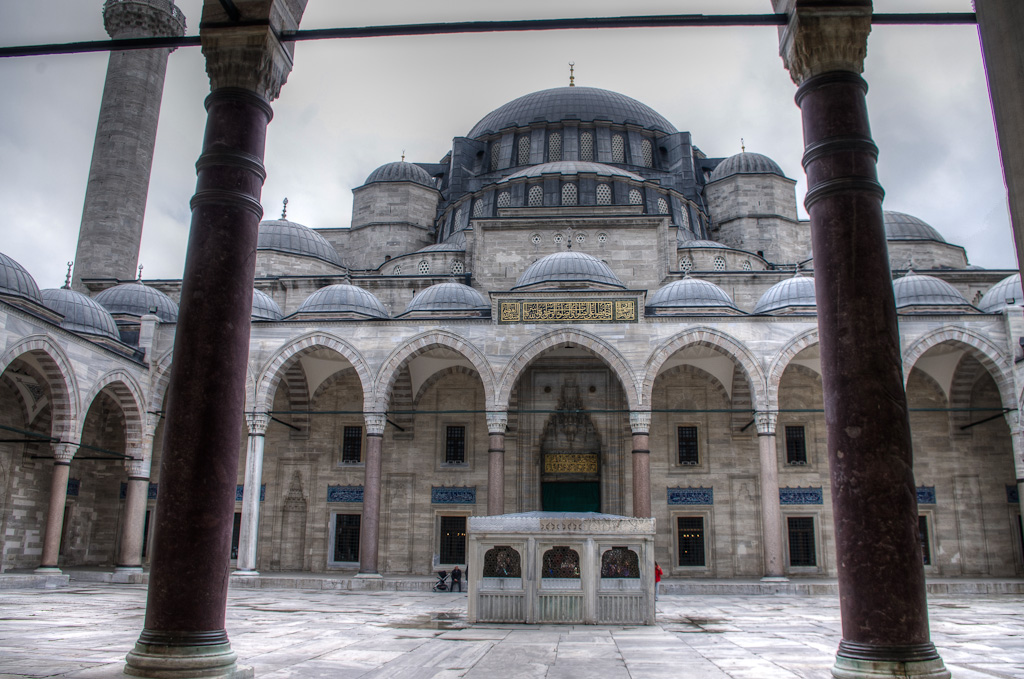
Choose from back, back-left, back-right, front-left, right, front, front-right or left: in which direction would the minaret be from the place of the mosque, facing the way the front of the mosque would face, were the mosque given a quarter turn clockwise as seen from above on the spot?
front

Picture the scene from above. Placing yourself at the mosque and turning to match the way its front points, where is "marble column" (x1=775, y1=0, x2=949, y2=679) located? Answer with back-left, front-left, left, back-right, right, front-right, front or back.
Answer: front

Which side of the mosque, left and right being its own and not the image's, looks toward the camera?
front

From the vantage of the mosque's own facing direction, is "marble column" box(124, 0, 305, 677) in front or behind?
in front
